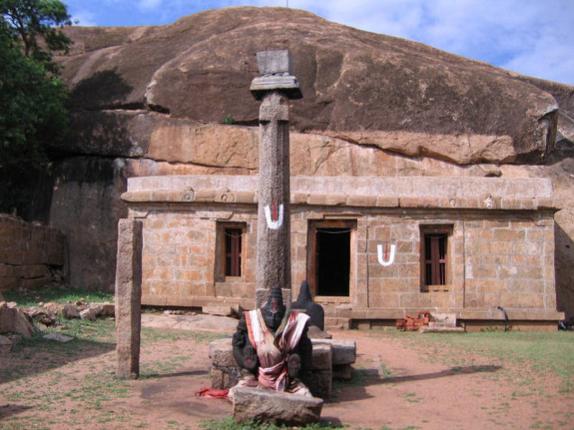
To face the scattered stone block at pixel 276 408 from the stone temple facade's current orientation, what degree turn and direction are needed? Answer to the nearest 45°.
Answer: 0° — it already faces it

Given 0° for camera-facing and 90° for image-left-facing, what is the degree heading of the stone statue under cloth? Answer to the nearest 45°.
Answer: approximately 0°

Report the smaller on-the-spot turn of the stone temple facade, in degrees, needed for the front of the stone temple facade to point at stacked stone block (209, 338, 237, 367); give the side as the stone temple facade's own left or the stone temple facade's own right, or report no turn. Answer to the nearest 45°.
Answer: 0° — it already faces it

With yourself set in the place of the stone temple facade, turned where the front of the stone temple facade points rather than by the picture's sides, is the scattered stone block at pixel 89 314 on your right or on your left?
on your right

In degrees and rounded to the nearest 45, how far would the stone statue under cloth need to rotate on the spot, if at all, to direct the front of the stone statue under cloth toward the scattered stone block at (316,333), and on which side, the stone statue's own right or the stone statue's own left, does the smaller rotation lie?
approximately 180°

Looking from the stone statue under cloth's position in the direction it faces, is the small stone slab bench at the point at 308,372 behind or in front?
behind

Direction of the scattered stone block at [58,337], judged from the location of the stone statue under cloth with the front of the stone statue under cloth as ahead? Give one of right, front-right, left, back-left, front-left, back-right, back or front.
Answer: back-right

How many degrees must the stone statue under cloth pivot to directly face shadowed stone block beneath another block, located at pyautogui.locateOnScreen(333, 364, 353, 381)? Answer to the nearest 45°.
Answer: approximately 135° to its left

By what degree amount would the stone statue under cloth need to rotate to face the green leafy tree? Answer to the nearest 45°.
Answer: approximately 135° to its right

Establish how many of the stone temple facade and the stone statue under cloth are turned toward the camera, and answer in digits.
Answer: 2
